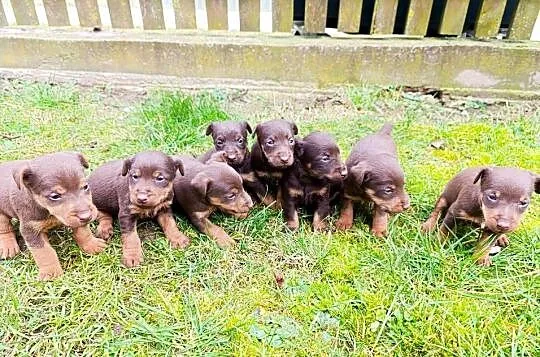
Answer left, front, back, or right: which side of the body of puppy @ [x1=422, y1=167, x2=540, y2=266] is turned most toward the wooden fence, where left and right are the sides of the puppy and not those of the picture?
back

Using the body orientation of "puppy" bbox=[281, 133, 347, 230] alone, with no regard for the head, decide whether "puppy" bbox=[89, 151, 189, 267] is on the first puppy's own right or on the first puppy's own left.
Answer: on the first puppy's own right

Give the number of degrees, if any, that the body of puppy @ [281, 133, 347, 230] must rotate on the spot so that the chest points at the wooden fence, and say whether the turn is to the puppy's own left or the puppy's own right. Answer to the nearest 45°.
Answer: approximately 180°

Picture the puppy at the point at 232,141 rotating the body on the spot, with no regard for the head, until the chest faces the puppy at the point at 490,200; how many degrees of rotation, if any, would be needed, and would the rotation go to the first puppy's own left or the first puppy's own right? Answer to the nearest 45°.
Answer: approximately 45° to the first puppy's own left

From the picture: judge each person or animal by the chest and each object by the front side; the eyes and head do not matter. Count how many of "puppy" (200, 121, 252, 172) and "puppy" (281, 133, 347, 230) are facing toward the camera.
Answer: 2

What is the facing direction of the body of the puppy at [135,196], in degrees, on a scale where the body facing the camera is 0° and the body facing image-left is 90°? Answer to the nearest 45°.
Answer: approximately 315°

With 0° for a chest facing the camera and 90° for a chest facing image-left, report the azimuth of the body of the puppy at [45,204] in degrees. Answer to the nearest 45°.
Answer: approximately 315°
